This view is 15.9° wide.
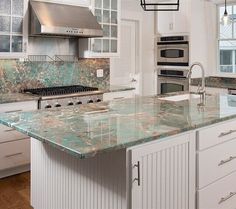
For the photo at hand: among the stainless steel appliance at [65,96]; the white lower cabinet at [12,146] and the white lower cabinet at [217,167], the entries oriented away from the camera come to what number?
0

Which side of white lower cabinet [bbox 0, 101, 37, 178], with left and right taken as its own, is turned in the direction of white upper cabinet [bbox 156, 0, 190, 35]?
left

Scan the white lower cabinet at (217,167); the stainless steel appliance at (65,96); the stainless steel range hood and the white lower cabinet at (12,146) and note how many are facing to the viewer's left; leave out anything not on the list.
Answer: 0

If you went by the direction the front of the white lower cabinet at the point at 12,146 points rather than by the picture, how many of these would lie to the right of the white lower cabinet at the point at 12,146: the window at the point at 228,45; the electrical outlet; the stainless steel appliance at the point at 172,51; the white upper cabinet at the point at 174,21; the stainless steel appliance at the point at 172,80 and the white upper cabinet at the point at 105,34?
0

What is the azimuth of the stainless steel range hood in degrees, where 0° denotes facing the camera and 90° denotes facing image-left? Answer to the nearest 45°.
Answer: approximately 315°

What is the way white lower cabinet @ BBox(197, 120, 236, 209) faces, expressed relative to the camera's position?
facing the viewer and to the right of the viewer

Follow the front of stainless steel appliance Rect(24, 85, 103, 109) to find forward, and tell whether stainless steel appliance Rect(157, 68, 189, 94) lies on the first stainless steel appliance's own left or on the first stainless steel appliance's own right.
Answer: on the first stainless steel appliance's own left

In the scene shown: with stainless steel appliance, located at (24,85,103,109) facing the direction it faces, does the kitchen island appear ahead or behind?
ahead

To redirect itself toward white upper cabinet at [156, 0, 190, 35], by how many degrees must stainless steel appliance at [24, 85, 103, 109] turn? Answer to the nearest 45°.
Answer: approximately 90° to its left

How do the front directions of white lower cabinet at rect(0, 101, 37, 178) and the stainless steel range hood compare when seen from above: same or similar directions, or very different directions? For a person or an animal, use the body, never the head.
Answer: same or similar directions

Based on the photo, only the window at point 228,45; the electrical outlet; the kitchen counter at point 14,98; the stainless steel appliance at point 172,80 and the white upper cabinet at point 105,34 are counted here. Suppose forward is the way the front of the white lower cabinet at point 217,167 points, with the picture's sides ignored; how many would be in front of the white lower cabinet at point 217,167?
0

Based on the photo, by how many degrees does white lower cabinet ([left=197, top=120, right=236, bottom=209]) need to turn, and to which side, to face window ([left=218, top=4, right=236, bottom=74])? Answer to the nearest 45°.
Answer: approximately 135° to its left

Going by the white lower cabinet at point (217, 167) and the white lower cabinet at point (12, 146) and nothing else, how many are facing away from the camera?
0

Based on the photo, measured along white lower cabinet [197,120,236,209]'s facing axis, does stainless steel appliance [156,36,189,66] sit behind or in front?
behind

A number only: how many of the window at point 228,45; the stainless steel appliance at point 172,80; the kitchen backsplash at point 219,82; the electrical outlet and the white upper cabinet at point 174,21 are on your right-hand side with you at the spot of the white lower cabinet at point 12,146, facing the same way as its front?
0

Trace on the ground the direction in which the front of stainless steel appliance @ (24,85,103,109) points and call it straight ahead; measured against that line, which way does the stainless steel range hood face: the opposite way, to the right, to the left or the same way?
the same way

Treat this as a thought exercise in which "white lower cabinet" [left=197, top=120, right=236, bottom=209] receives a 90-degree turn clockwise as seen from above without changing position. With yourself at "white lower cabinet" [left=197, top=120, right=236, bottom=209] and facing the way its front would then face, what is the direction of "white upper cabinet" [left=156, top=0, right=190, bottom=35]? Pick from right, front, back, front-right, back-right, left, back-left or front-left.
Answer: back-right

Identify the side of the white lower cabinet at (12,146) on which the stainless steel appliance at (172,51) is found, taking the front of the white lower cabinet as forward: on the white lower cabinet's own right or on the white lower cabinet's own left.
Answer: on the white lower cabinet's own left

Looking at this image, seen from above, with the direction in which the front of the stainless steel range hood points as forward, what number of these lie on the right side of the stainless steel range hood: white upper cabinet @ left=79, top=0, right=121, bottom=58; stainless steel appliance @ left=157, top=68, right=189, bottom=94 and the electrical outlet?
0

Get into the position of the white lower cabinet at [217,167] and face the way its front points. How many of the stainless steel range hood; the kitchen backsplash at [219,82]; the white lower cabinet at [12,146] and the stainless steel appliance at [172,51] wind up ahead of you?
0
